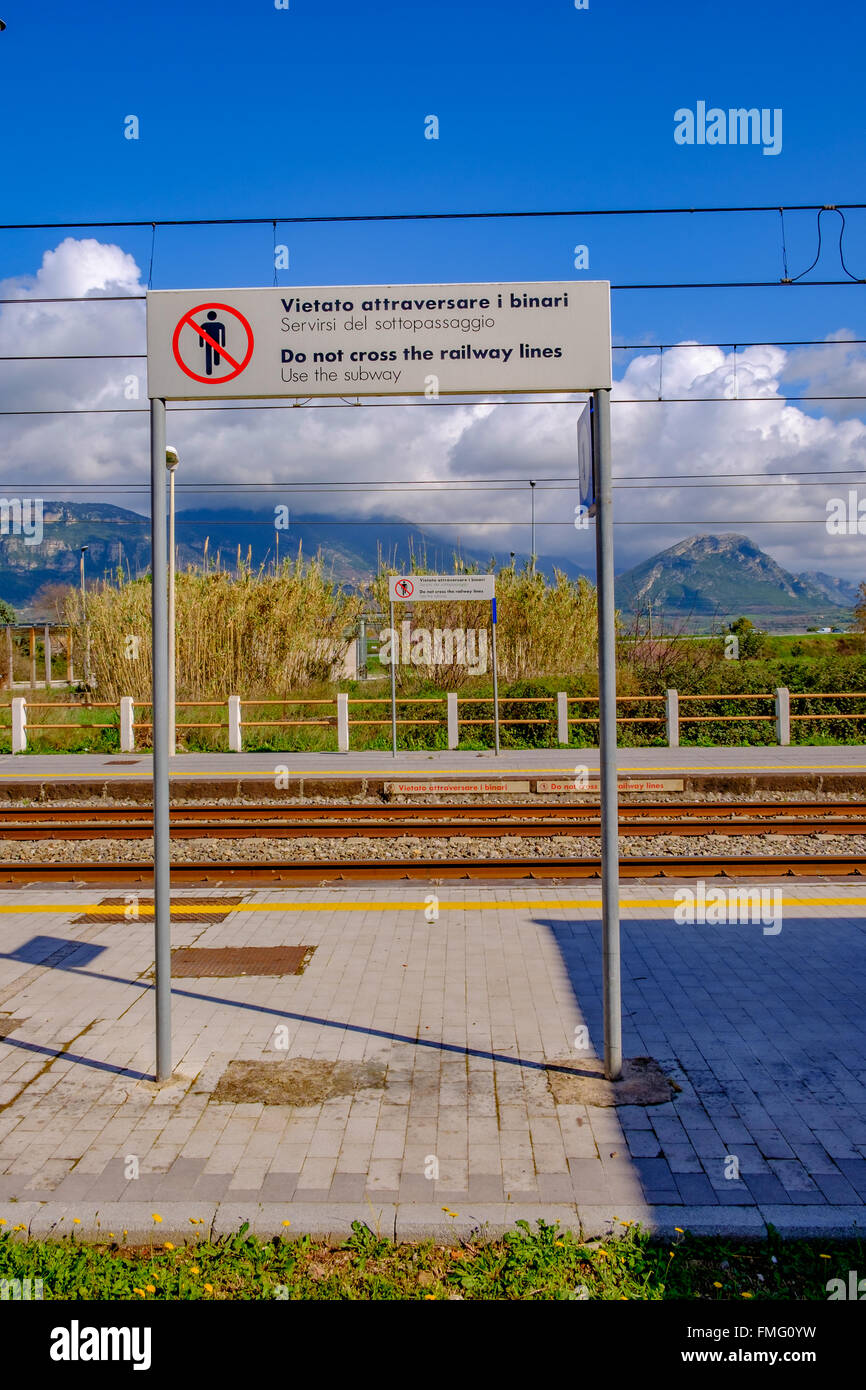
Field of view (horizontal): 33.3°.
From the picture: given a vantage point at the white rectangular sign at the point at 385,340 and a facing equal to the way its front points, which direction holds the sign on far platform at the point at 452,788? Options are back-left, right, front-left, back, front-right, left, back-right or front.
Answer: back

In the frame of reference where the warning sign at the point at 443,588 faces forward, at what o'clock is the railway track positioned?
The railway track is roughly at 12 o'clock from the warning sign.

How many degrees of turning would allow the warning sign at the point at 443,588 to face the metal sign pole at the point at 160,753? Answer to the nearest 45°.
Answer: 0° — it already faces it

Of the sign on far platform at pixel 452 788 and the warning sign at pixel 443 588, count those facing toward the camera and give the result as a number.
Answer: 2

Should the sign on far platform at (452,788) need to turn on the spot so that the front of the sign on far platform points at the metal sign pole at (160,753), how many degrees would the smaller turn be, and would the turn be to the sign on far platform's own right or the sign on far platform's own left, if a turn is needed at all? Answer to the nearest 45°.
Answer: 0° — it already faces it

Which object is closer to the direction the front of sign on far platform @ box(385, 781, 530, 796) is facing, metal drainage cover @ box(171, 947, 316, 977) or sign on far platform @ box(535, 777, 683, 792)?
the metal drainage cover

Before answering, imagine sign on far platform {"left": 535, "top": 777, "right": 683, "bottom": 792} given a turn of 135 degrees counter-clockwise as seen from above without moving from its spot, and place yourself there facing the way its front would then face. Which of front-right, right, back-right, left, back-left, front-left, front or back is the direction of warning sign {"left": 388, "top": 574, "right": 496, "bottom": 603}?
left

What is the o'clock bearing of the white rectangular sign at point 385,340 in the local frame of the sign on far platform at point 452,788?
The white rectangular sign is roughly at 12 o'clock from the sign on far platform.

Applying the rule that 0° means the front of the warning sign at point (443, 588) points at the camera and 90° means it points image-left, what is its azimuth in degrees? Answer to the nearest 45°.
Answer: approximately 0°

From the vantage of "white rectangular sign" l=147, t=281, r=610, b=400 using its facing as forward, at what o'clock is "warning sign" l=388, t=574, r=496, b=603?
The warning sign is roughly at 6 o'clock from the white rectangular sign.
